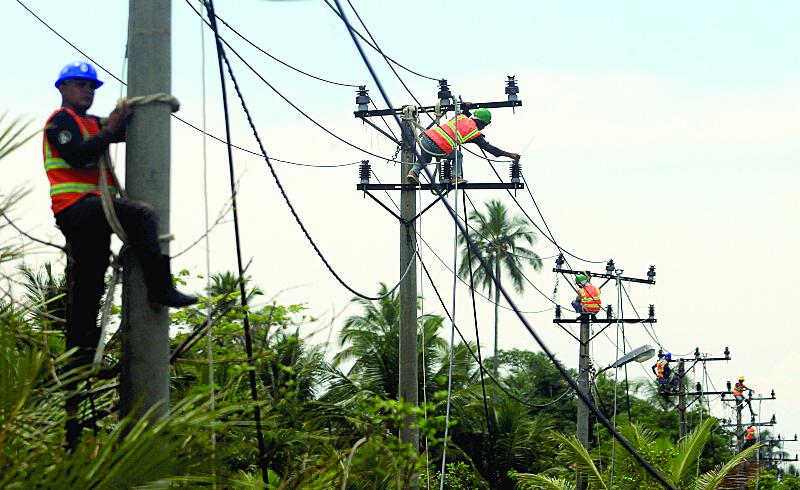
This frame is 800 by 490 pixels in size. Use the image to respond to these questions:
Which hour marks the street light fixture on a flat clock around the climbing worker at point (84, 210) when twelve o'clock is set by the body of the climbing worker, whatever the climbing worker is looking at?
The street light fixture is roughly at 10 o'clock from the climbing worker.

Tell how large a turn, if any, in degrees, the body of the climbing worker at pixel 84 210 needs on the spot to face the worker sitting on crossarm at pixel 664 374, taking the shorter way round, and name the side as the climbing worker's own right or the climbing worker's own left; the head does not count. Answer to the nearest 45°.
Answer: approximately 45° to the climbing worker's own left

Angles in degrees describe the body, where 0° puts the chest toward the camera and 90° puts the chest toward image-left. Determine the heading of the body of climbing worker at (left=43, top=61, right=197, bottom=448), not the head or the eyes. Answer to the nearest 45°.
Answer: approximately 270°

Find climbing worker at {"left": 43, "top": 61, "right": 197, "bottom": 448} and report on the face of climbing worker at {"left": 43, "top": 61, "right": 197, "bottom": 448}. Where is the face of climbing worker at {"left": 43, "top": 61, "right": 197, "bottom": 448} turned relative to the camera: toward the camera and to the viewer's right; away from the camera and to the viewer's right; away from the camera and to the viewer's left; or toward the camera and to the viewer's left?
toward the camera and to the viewer's right

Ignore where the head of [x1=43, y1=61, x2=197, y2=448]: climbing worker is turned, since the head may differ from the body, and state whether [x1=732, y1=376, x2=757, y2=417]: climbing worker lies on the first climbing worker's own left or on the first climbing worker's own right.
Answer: on the first climbing worker's own left

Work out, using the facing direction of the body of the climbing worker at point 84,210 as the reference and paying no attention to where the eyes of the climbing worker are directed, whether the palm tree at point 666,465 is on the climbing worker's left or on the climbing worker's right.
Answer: on the climbing worker's left

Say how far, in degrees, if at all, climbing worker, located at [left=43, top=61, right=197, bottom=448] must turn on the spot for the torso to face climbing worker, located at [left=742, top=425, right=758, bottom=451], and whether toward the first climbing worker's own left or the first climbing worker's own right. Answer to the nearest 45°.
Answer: approximately 45° to the first climbing worker's own left
